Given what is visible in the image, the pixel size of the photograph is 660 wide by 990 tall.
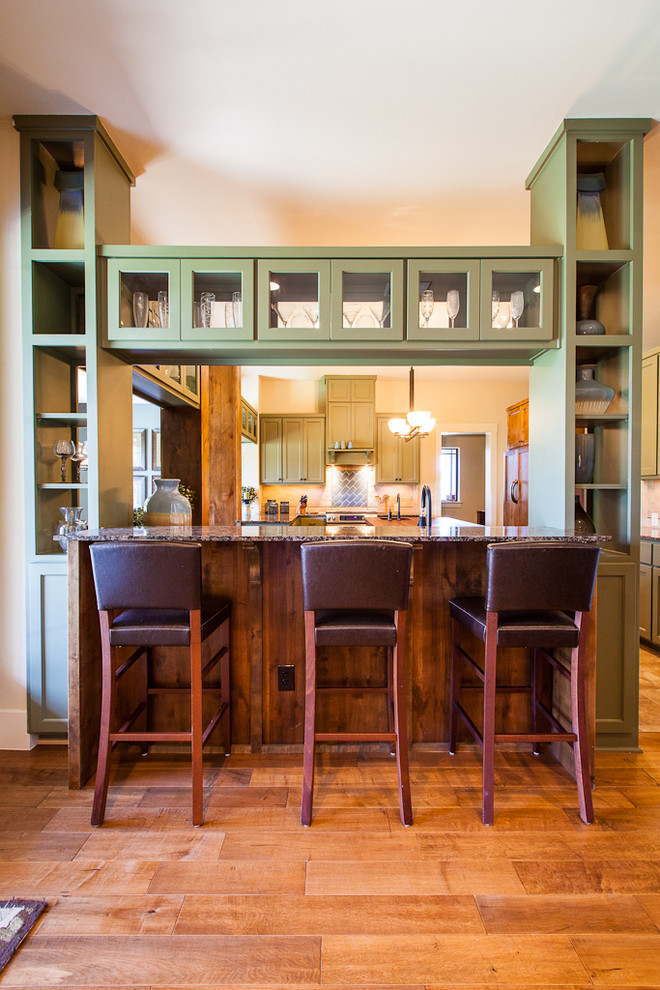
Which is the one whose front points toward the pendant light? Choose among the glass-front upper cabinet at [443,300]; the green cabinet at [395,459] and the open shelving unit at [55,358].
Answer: the green cabinet

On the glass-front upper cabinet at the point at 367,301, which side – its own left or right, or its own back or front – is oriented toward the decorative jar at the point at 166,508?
right

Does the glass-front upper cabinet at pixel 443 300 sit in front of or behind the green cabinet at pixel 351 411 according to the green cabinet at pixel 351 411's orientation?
in front

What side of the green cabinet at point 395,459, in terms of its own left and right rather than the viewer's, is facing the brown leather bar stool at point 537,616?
front

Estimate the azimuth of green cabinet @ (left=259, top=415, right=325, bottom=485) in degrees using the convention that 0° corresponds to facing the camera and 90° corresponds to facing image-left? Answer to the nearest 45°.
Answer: approximately 0°
